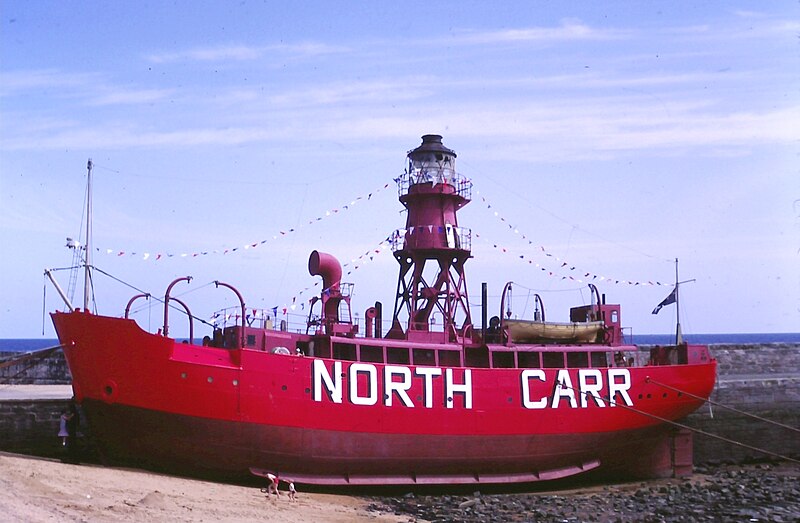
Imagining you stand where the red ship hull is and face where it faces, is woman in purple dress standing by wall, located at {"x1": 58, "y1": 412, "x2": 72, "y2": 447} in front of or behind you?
in front

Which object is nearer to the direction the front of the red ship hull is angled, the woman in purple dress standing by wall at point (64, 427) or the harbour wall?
the woman in purple dress standing by wall

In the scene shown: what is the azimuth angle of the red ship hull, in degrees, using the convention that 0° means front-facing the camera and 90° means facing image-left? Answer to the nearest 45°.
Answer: approximately 90°
